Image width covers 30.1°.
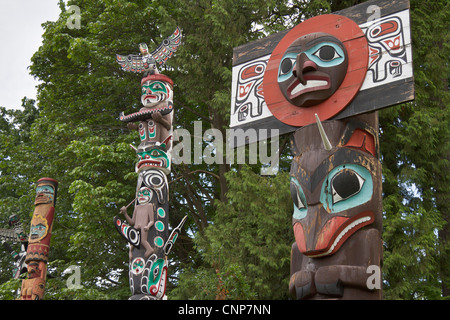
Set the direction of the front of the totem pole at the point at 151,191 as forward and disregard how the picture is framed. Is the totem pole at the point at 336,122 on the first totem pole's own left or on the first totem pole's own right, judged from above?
on the first totem pole's own left

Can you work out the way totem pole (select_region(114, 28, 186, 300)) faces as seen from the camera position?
facing the viewer and to the left of the viewer

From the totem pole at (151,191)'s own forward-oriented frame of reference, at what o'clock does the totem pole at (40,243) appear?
the totem pole at (40,243) is roughly at 3 o'clock from the totem pole at (151,191).

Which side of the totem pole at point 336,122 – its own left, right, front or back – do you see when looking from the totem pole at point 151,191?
right

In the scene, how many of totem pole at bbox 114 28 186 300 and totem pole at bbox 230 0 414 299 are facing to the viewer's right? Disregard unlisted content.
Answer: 0

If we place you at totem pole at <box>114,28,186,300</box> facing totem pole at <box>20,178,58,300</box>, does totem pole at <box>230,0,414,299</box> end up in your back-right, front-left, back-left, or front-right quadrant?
back-left

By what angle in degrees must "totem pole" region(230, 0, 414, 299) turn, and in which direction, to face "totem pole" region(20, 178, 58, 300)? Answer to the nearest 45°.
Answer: approximately 90° to its right
